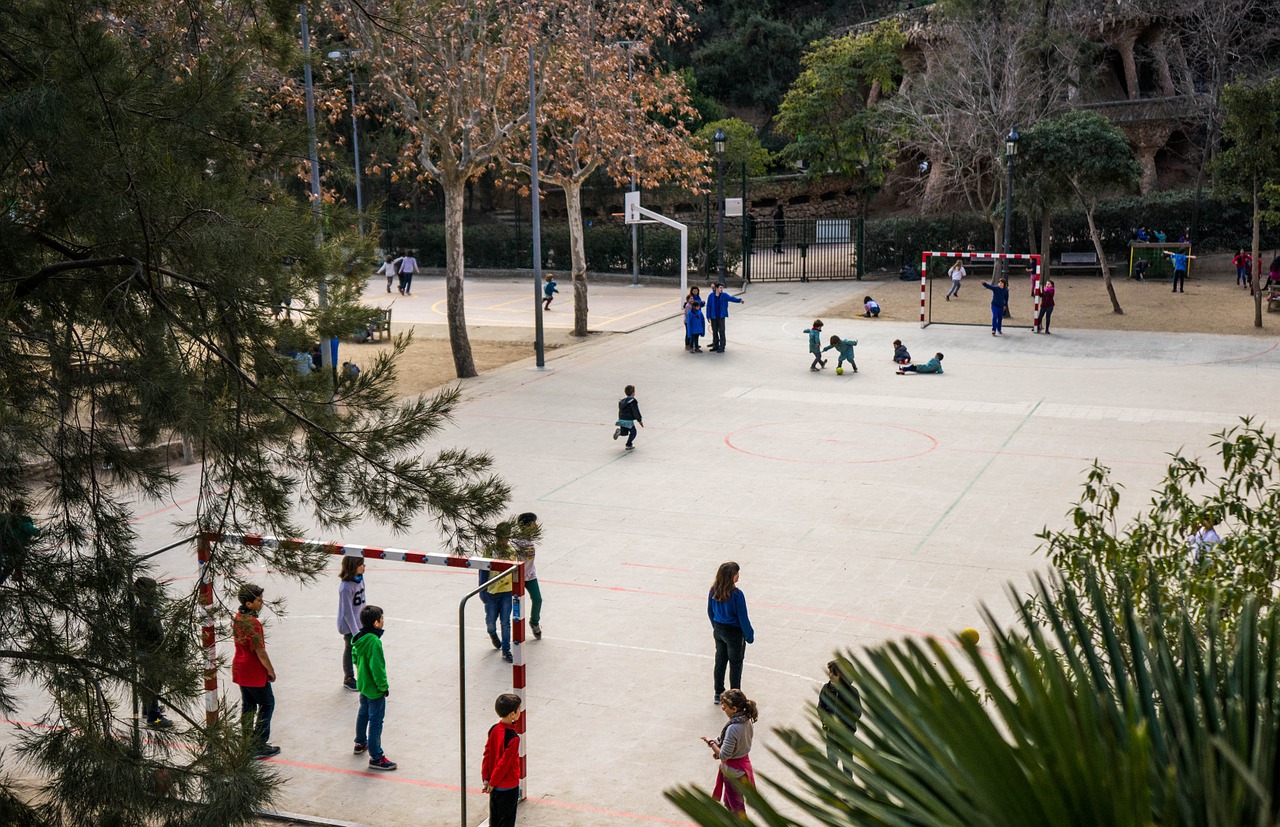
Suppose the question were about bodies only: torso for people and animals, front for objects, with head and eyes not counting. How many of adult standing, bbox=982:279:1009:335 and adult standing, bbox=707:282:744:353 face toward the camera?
2

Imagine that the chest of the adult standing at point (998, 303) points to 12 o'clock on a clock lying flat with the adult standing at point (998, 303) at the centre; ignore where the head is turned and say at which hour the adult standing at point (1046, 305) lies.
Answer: the adult standing at point (1046, 305) is roughly at 8 o'clock from the adult standing at point (998, 303).

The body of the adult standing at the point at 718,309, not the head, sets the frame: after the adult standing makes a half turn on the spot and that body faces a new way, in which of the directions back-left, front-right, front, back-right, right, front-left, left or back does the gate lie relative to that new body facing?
front

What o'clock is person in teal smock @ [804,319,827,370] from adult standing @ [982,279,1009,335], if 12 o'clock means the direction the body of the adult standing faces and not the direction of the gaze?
The person in teal smock is roughly at 1 o'clock from the adult standing.

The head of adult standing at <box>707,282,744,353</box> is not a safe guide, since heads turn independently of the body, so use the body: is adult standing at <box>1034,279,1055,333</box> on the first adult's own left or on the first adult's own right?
on the first adult's own left

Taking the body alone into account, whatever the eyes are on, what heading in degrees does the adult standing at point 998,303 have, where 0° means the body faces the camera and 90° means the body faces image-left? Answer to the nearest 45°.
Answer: approximately 0°

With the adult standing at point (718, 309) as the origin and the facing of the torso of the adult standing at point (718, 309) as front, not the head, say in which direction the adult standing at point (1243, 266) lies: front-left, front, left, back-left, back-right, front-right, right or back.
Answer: back-left

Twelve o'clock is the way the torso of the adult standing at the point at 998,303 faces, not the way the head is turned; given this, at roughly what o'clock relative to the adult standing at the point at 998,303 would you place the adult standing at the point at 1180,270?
the adult standing at the point at 1180,270 is roughly at 7 o'clock from the adult standing at the point at 998,303.

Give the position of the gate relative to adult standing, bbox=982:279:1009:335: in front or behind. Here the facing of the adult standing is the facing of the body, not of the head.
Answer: behind

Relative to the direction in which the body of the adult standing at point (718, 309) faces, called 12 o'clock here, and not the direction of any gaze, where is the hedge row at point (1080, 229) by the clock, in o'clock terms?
The hedge row is roughly at 7 o'clock from the adult standing.

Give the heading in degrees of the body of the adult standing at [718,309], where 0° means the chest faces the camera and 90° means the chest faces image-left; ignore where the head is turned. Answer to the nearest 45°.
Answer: approximately 0°

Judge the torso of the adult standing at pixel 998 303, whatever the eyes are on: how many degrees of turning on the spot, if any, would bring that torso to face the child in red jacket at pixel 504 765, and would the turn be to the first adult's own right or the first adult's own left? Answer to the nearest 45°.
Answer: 0° — they already face them
